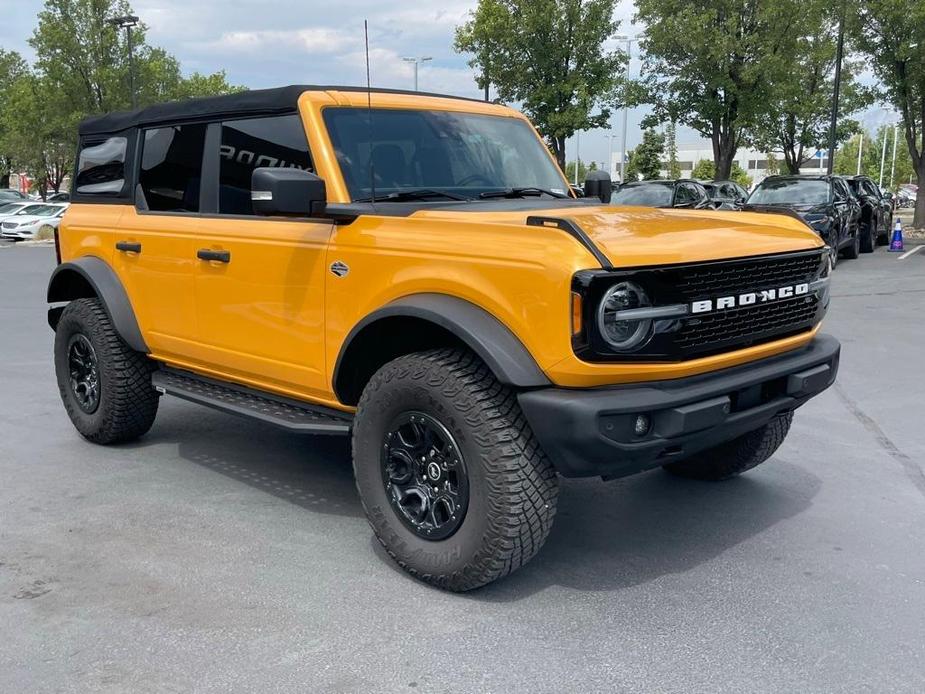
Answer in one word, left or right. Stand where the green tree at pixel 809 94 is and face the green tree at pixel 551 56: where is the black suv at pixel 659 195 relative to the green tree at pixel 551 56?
left

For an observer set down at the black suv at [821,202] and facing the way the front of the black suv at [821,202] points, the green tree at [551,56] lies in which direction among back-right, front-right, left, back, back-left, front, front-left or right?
right

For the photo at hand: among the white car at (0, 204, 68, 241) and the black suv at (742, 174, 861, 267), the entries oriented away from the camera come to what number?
0

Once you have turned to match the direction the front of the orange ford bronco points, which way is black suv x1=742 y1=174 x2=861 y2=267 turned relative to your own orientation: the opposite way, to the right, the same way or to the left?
to the right

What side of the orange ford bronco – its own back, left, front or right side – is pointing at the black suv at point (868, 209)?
left

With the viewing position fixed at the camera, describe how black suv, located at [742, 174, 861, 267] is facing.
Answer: facing the viewer and to the left of the viewer

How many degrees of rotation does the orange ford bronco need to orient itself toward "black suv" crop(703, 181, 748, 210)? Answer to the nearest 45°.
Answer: approximately 135° to its left

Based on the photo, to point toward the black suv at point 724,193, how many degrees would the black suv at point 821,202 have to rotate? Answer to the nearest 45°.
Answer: approximately 90° to its right

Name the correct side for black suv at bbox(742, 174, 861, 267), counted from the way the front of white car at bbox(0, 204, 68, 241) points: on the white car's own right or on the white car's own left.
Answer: on the white car's own left

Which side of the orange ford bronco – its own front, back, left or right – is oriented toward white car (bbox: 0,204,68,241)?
back

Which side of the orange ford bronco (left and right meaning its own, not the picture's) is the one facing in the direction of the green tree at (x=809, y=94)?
left

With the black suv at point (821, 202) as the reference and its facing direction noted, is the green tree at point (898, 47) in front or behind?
behind

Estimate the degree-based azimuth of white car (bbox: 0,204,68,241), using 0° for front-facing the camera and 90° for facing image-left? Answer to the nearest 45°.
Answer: approximately 45°
